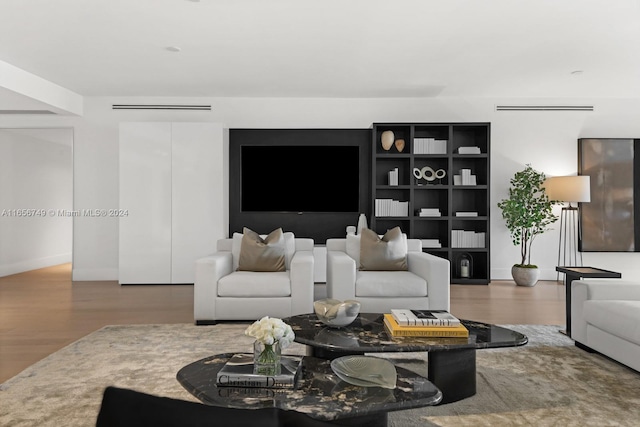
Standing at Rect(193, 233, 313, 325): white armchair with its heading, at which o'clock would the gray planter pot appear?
The gray planter pot is roughly at 8 o'clock from the white armchair.

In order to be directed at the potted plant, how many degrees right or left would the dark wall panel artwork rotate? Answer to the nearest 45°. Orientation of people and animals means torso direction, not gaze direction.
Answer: approximately 45° to its right

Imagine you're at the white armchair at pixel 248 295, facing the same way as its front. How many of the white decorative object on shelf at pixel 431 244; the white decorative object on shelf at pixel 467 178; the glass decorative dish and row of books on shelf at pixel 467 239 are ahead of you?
1

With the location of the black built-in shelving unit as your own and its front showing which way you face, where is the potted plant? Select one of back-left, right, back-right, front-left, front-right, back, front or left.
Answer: left

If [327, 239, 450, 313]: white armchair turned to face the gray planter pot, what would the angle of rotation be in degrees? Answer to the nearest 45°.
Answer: approximately 135° to its left

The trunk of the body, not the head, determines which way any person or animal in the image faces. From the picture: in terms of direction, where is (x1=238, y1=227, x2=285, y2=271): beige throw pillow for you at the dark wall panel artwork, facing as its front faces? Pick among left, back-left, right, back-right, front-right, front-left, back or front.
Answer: front-right

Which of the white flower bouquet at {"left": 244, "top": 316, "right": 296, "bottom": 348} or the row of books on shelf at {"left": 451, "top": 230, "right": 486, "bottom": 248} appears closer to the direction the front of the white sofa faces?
the white flower bouquet

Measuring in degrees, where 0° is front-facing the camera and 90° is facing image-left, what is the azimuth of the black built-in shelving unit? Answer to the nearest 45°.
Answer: approximately 0°
